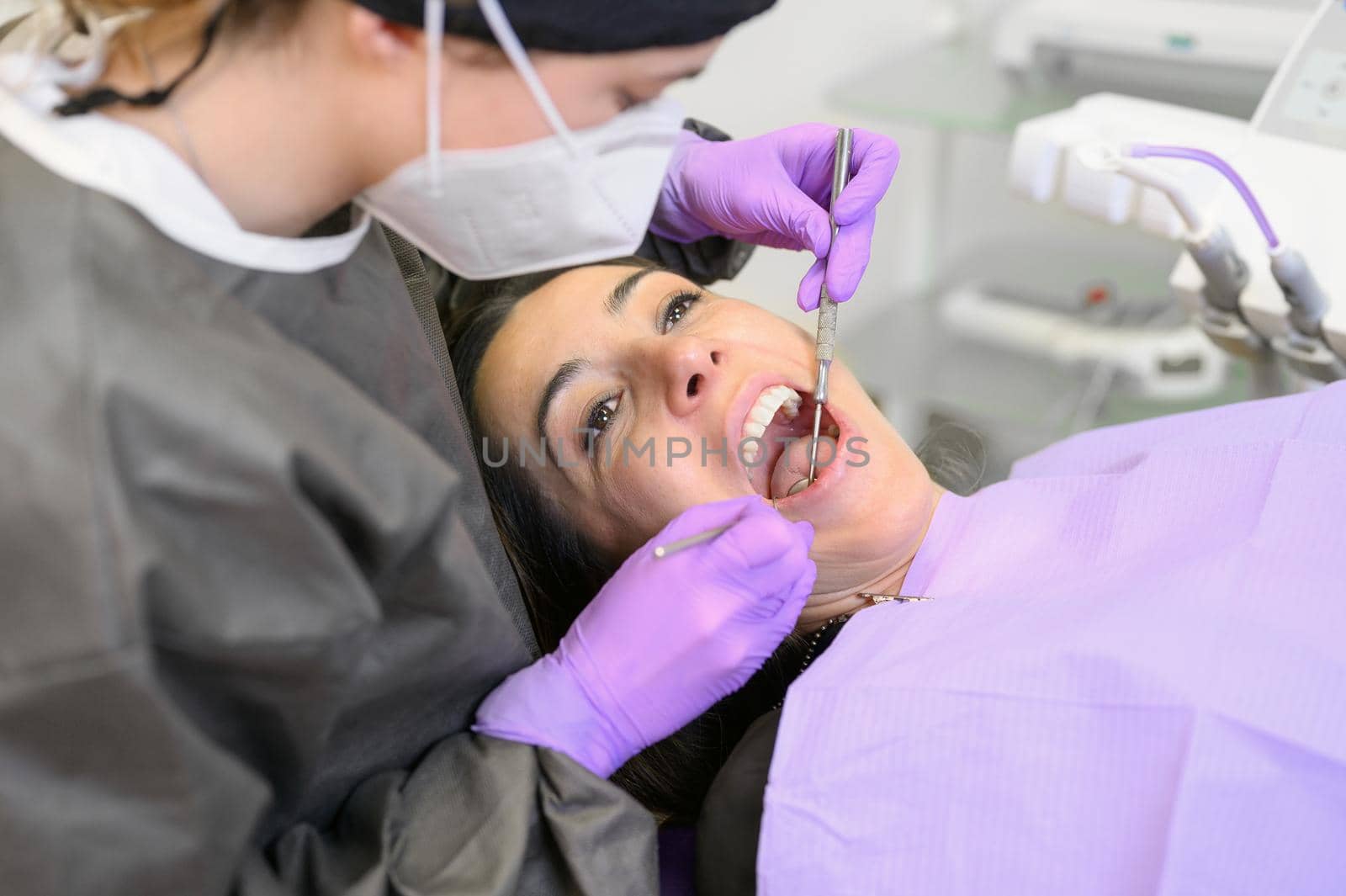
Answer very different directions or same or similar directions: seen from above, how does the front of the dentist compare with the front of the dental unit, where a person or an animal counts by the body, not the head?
very different directions

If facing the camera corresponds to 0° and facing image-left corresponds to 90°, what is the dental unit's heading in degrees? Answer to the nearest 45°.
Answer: approximately 45°

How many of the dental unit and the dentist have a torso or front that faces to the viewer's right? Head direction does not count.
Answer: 1

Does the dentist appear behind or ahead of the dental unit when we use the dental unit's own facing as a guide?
ahead

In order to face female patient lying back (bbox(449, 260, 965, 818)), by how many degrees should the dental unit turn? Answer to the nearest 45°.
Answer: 0° — it already faces them

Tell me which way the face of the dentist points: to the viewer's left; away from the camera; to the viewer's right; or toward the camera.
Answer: to the viewer's right

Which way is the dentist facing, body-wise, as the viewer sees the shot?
to the viewer's right
